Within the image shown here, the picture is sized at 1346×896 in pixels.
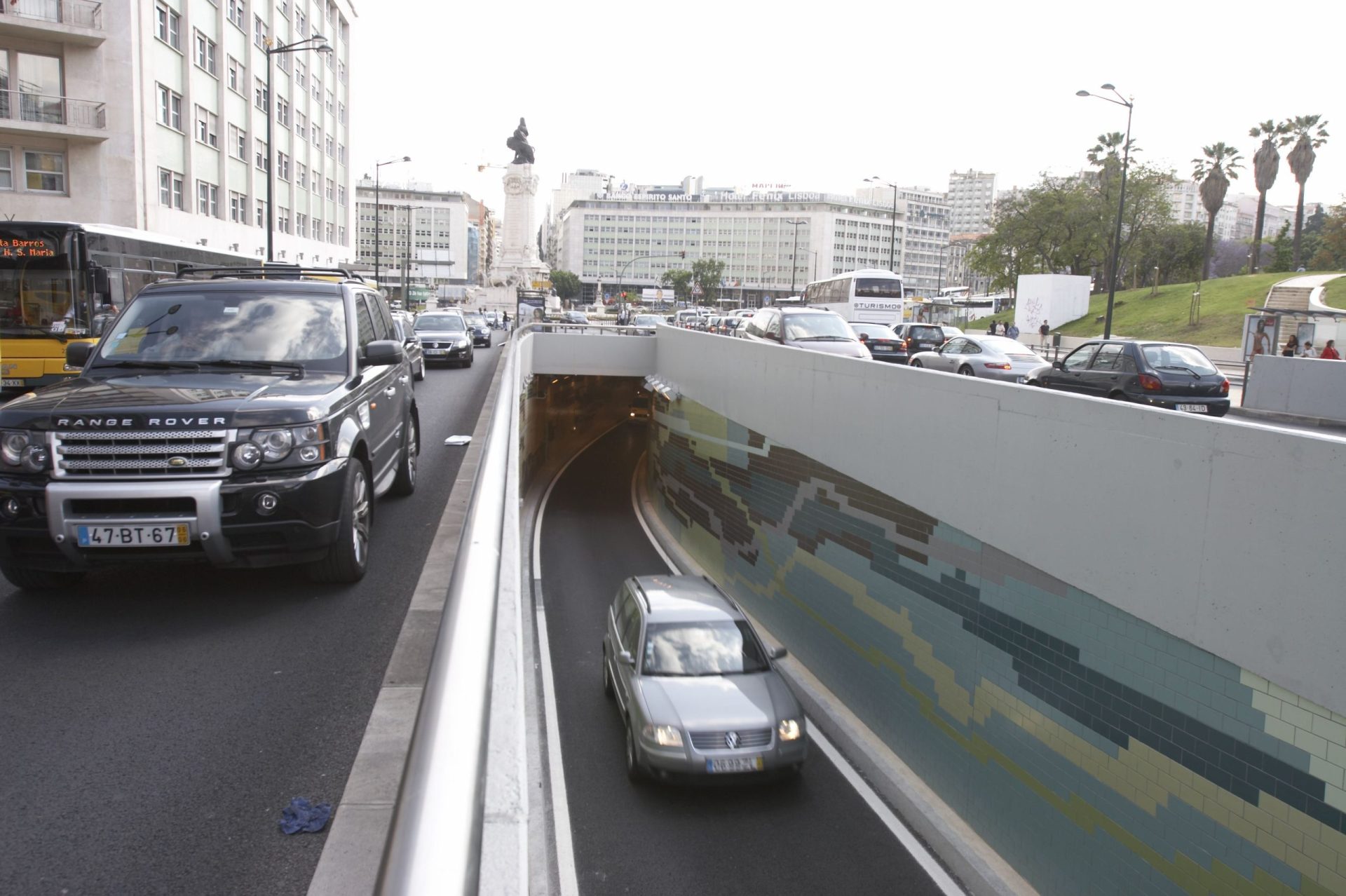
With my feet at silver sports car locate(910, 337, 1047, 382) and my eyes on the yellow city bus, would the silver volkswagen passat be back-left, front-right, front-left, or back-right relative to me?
front-left

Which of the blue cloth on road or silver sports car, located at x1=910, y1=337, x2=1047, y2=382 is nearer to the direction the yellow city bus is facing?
the blue cloth on road

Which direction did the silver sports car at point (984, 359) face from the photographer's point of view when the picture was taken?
facing away from the viewer and to the left of the viewer

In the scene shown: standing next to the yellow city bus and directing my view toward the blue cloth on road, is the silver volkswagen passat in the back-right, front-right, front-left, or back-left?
front-left

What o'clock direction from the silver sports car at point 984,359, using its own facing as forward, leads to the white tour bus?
The white tour bus is roughly at 1 o'clock from the silver sports car.

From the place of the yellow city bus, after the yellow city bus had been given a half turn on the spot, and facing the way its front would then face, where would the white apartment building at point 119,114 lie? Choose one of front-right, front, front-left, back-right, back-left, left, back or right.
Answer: front-left

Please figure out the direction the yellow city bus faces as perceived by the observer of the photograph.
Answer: facing the viewer and to the left of the viewer

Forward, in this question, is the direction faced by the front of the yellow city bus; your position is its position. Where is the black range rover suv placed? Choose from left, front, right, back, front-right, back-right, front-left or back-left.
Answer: front-left

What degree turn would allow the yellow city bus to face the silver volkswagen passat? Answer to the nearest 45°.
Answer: approximately 90° to its left

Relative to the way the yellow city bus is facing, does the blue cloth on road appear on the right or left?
on its left
